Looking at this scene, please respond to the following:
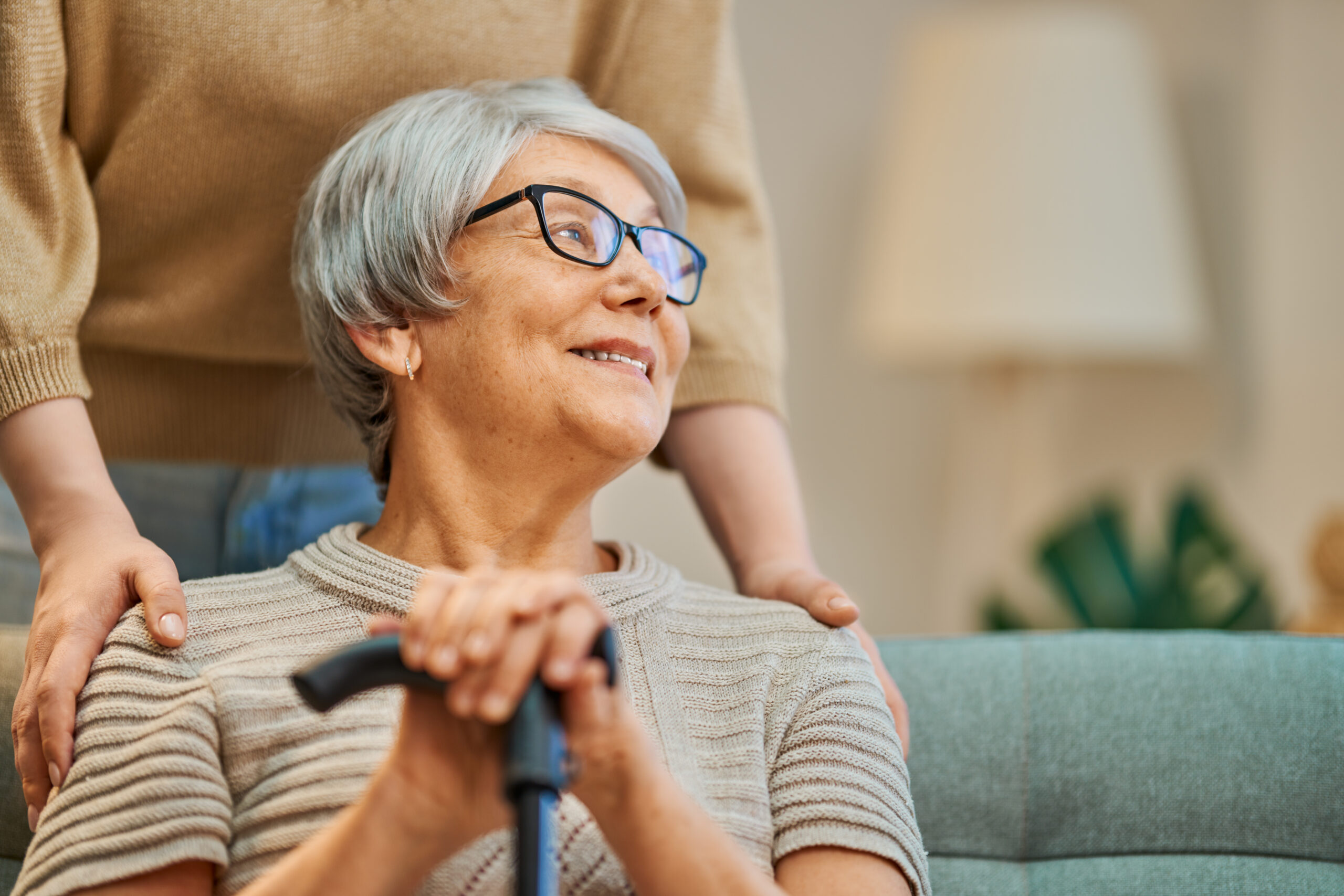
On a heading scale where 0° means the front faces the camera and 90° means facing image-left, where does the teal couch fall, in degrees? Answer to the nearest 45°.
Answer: approximately 0°
